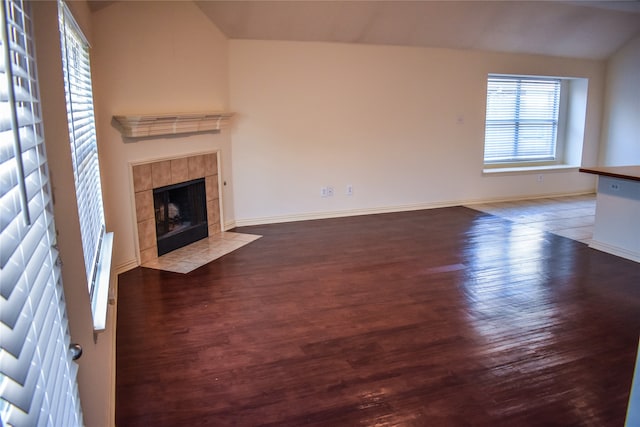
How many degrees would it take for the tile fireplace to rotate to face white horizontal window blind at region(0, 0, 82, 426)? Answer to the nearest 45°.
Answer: approximately 45° to its right

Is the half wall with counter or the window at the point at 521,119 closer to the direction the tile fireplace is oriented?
the half wall with counter

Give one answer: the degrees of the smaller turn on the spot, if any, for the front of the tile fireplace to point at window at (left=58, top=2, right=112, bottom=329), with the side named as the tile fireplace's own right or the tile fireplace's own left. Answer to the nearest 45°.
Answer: approximately 45° to the tile fireplace's own right

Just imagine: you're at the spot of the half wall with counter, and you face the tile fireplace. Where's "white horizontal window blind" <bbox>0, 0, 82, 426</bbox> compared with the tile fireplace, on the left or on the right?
left

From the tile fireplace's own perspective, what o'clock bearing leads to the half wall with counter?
The half wall with counter is roughly at 11 o'clock from the tile fireplace.

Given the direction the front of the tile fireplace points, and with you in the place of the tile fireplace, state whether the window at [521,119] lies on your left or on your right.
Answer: on your left

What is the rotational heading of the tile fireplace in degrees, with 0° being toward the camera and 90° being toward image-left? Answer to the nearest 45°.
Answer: approximately 315°
